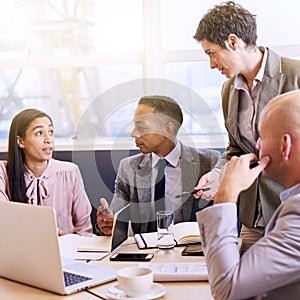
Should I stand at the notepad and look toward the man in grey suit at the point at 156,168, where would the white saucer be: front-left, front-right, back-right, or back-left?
back-left

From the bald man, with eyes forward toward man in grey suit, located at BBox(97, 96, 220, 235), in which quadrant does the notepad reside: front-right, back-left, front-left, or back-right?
front-left

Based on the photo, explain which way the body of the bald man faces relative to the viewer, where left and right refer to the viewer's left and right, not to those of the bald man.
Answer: facing away from the viewer and to the left of the viewer

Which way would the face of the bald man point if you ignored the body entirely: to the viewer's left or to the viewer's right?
to the viewer's left

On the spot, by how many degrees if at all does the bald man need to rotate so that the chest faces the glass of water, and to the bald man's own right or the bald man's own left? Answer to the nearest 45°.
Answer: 0° — they already face it

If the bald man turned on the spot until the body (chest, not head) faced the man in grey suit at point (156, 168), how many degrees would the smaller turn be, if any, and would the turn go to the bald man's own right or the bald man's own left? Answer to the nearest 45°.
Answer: approximately 45° to the bald man's own right
